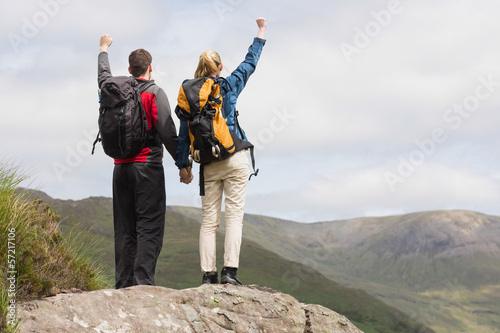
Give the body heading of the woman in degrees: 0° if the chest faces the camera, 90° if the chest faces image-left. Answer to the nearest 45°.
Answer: approximately 225°

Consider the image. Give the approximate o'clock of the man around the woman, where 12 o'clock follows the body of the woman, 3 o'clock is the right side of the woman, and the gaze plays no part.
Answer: The man is roughly at 8 o'clock from the woman.
